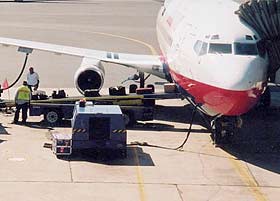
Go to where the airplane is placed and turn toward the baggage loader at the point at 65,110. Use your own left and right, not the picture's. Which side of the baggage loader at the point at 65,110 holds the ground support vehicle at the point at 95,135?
left

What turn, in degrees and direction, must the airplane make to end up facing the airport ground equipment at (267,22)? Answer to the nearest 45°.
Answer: approximately 90° to its left

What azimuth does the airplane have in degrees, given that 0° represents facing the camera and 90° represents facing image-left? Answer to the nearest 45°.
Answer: approximately 315°
